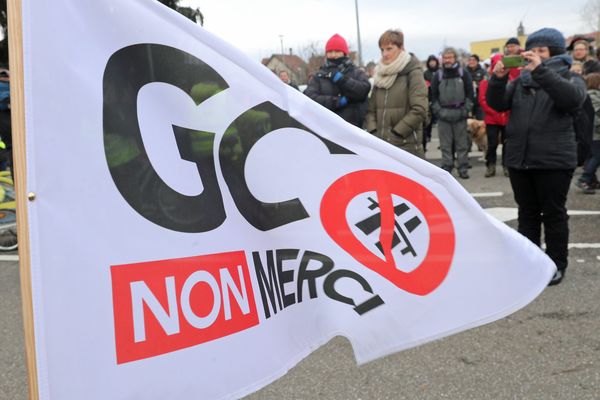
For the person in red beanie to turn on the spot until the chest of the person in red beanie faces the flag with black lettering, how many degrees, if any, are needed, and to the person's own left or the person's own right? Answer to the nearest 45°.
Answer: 0° — they already face it

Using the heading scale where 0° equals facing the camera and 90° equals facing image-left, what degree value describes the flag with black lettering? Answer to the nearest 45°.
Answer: approximately 0°

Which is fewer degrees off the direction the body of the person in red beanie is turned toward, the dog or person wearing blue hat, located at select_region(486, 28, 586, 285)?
the person wearing blue hat

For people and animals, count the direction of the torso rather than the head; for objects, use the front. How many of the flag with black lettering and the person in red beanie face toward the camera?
2
